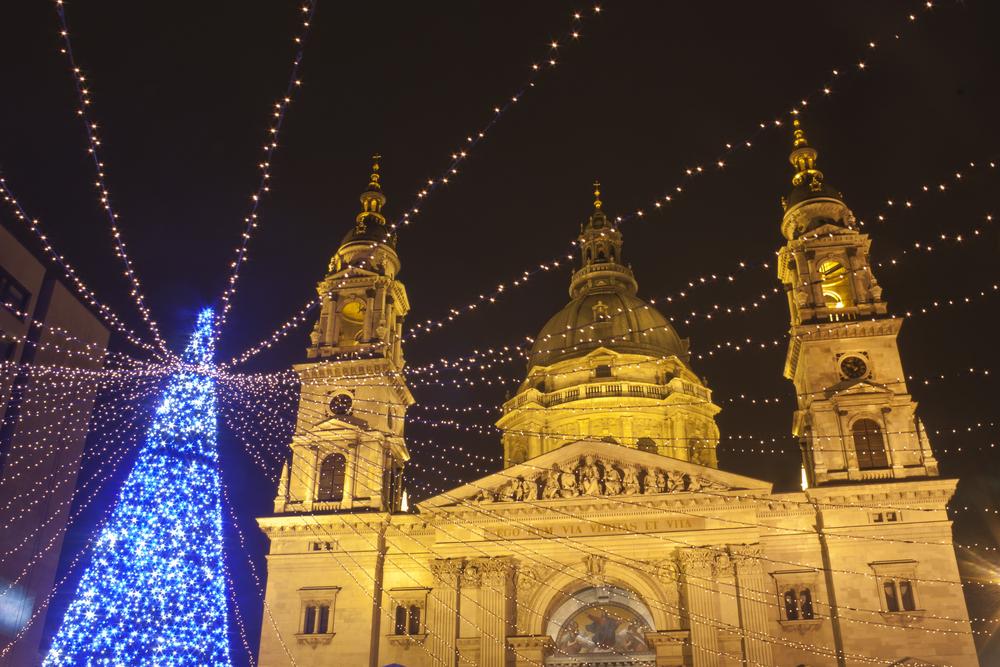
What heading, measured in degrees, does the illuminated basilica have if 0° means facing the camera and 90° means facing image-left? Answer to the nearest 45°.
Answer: approximately 0°

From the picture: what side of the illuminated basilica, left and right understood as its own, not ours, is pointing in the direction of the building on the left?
front

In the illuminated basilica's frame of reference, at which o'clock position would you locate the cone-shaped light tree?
The cone-shaped light tree is roughly at 2 o'clock from the illuminated basilica.
